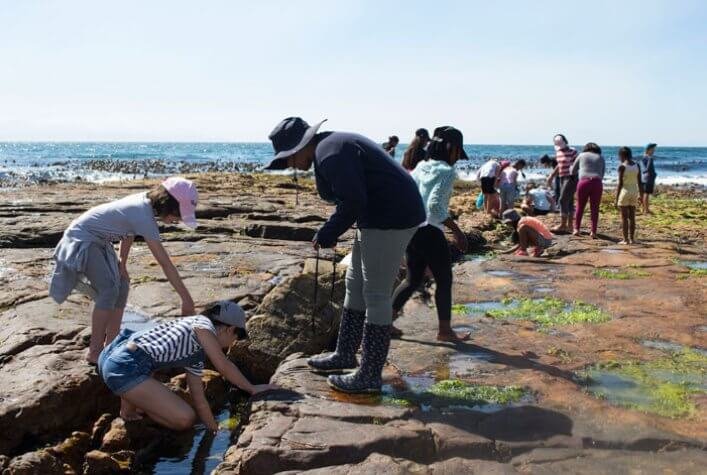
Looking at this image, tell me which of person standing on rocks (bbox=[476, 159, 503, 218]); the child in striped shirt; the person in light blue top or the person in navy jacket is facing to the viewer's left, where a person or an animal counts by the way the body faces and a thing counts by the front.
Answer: the person in navy jacket

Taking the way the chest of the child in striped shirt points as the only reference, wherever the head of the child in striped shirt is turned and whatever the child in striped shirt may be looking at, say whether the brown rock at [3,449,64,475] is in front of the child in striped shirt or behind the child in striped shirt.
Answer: behind

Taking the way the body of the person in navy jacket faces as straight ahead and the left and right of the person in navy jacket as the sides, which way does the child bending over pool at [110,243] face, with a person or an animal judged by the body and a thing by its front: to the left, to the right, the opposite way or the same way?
the opposite way

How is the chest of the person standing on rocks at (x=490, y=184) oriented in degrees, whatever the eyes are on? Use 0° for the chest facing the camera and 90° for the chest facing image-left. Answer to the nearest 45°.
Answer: approximately 270°

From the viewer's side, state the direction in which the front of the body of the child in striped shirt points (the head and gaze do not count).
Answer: to the viewer's right

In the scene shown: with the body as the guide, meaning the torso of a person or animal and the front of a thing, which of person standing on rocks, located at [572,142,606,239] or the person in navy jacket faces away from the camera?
the person standing on rocks

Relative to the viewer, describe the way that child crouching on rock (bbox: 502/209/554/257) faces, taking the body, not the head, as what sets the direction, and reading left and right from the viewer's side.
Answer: facing to the left of the viewer

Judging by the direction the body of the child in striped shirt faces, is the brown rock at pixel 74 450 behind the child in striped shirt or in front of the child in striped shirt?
behind

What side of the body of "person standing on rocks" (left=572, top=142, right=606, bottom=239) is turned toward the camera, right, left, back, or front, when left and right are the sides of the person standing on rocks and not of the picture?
back

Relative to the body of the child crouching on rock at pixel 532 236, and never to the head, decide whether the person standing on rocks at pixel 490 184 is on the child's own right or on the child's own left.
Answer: on the child's own right

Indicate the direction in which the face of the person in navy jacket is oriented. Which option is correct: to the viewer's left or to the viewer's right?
to the viewer's left

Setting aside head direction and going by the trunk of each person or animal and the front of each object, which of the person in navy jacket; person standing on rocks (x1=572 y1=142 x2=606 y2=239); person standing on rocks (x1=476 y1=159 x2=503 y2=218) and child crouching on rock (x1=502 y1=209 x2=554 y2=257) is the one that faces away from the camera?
person standing on rocks (x1=572 y1=142 x2=606 y2=239)

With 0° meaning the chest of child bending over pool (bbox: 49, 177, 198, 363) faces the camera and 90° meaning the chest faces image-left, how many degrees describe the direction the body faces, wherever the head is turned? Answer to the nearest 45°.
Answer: approximately 270°
